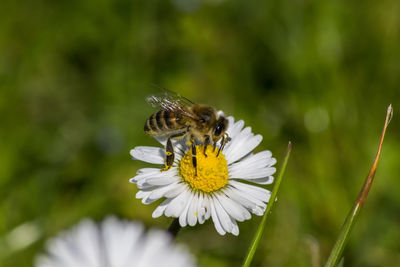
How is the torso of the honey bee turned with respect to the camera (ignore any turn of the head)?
to the viewer's right

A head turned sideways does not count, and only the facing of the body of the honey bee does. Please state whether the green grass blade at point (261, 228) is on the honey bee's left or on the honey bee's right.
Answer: on the honey bee's right

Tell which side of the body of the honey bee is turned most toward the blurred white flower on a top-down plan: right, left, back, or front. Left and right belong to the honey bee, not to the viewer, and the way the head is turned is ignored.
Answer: right
